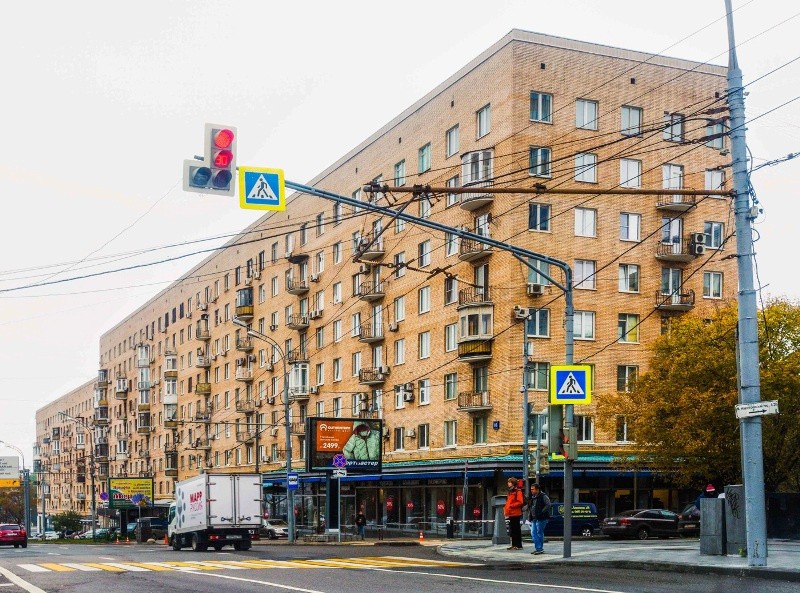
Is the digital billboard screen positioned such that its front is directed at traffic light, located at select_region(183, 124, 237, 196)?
yes

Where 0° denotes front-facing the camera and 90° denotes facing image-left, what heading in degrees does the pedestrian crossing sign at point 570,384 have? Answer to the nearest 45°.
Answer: approximately 0°

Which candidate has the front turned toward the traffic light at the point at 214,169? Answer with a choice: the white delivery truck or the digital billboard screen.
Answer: the digital billboard screen

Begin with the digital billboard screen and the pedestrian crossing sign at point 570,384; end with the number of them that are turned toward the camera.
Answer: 2
